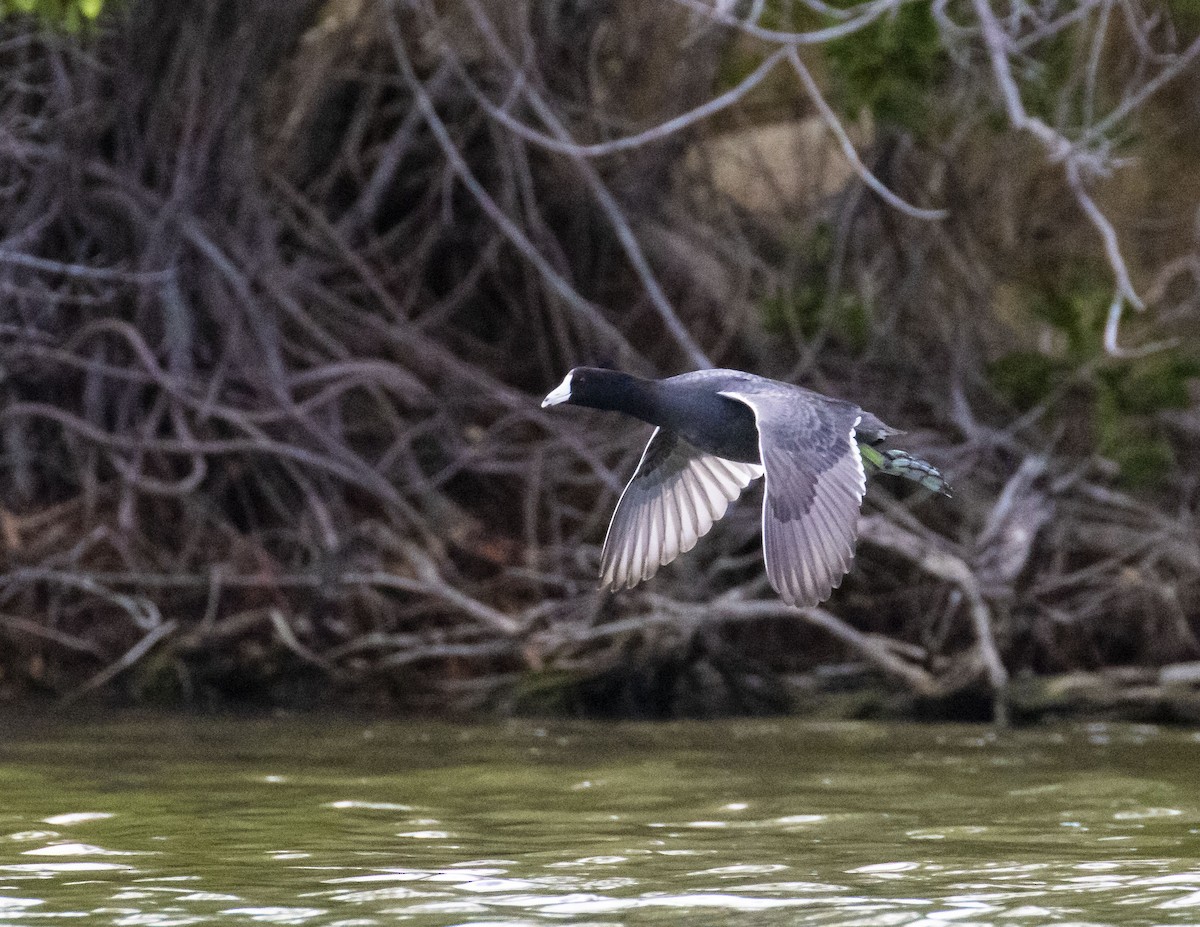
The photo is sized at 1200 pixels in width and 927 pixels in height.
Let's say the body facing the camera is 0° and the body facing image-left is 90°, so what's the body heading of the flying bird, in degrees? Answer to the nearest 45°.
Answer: approximately 90°
